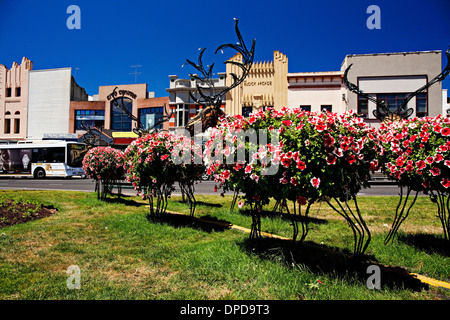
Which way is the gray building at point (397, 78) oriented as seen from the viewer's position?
toward the camera

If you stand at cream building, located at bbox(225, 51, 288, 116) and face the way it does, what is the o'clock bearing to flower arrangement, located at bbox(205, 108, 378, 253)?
The flower arrangement is roughly at 12 o'clock from the cream building.

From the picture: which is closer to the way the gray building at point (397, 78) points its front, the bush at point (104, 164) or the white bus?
the bush

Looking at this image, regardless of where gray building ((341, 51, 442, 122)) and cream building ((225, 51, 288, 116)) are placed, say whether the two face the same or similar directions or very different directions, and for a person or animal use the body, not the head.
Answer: same or similar directions

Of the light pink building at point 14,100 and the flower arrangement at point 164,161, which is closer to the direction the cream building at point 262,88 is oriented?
the flower arrangement

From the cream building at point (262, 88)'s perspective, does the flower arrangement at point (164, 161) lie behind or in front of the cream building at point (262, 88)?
in front

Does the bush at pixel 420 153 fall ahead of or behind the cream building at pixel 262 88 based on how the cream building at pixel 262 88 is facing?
ahead

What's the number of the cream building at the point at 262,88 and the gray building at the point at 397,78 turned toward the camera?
2

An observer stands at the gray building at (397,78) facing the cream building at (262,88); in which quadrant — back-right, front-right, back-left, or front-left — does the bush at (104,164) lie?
front-left

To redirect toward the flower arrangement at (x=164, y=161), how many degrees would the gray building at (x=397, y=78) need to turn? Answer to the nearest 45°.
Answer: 0° — it already faces it

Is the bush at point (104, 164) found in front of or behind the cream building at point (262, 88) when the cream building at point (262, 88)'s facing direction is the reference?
in front

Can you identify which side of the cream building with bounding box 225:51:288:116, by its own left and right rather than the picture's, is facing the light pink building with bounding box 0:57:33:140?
right

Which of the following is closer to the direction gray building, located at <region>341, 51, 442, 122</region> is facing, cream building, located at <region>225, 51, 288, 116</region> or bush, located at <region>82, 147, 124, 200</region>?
the bush

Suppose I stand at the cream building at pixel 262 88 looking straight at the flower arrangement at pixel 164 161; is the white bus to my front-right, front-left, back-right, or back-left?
front-right

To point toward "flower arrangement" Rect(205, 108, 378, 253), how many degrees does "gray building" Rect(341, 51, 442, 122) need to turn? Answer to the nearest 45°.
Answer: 0° — it already faces it

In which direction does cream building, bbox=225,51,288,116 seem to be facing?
toward the camera

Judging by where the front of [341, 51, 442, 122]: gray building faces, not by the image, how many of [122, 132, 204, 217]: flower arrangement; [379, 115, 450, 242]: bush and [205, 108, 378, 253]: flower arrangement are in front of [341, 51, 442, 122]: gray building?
3
